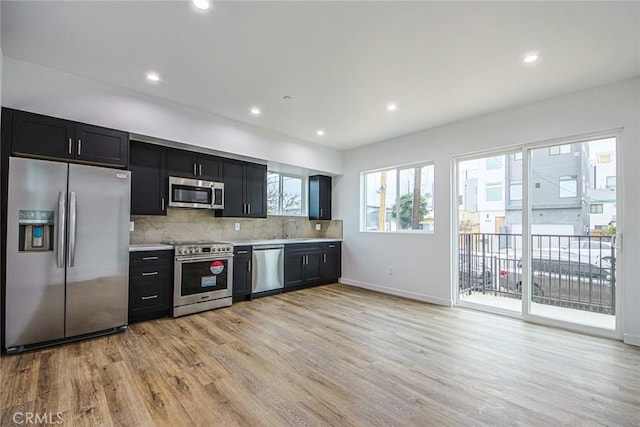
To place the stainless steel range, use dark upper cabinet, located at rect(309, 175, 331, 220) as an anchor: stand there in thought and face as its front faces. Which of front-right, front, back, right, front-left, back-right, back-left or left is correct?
right

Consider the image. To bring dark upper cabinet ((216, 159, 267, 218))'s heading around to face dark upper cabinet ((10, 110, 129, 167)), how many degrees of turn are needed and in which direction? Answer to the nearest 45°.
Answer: approximately 90° to its right

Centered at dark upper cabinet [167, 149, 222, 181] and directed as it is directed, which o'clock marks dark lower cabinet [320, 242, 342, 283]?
The dark lower cabinet is roughly at 10 o'clock from the dark upper cabinet.

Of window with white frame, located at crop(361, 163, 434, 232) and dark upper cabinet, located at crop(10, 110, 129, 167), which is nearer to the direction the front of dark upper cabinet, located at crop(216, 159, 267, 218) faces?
the window with white frame

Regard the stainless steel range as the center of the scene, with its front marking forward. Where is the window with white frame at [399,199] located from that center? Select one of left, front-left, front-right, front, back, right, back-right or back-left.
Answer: front-left

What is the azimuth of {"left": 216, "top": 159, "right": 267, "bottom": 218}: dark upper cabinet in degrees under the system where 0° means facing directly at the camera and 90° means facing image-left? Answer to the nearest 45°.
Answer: approximately 315°

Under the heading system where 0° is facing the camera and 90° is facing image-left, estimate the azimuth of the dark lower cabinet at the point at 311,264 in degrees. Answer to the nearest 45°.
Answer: approximately 315°

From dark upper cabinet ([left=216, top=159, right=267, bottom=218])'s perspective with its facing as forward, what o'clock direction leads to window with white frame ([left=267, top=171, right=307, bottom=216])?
The window with white frame is roughly at 9 o'clock from the dark upper cabinet.

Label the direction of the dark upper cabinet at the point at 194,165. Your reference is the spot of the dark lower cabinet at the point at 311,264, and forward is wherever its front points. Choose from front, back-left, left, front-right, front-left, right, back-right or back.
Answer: right
